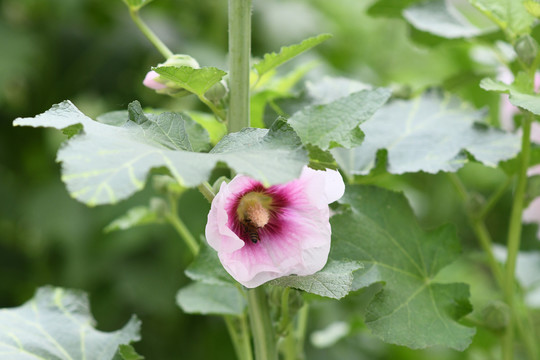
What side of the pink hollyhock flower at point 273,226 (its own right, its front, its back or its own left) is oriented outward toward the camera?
front
